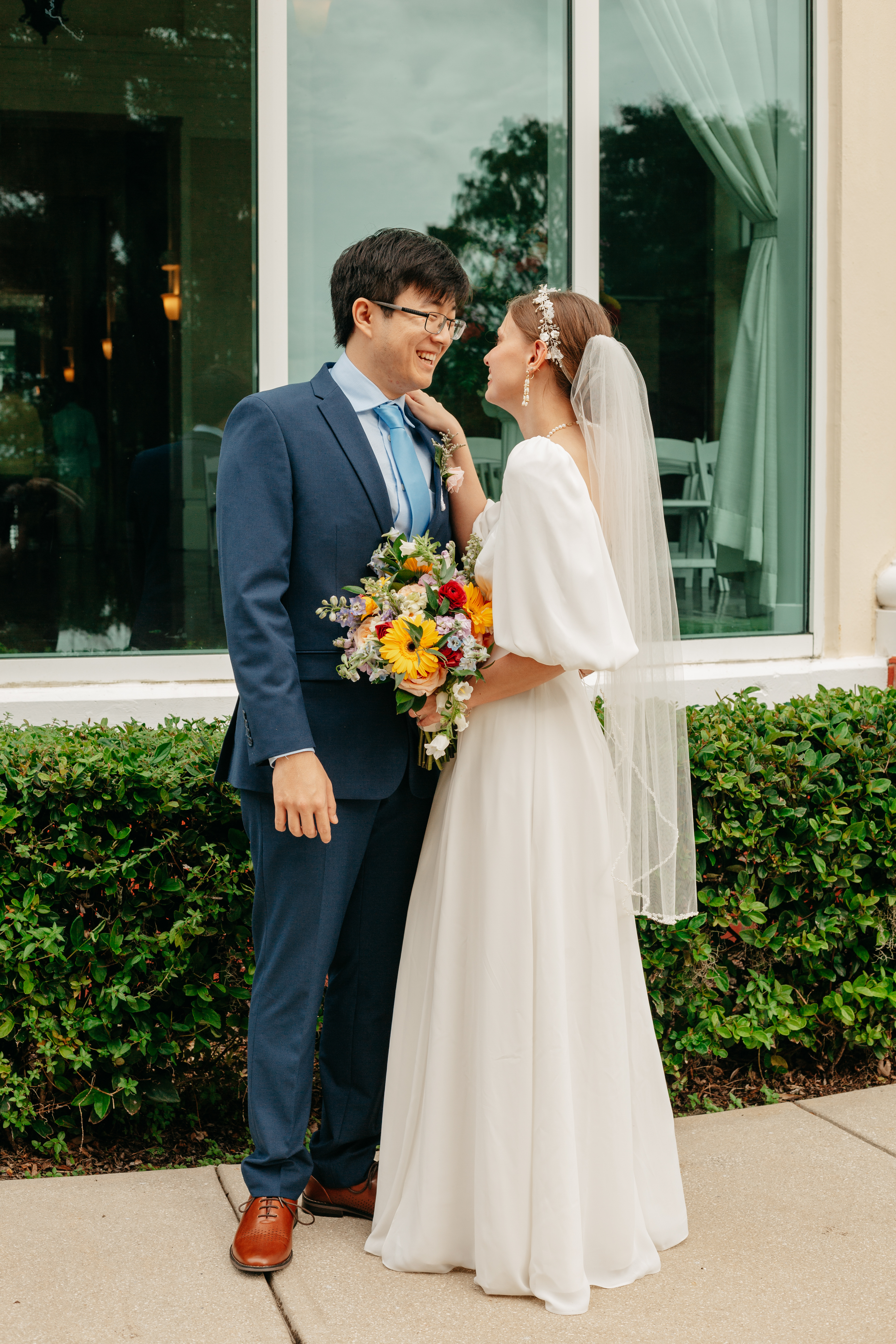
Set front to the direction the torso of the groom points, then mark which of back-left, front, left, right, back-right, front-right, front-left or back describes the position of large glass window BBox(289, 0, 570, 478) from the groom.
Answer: back-left

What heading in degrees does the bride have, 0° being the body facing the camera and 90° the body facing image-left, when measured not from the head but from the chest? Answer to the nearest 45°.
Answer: approximately 90°

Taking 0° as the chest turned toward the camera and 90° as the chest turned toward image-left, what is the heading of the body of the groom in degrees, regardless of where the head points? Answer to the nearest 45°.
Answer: approximately 315°

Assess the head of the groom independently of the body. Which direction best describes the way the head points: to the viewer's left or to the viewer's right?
to the viewer's right

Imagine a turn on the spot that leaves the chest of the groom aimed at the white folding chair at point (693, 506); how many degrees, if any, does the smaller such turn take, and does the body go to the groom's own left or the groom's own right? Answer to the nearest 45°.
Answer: approximately 90° to the groom's own left

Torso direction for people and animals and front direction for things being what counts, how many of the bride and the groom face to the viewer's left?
1

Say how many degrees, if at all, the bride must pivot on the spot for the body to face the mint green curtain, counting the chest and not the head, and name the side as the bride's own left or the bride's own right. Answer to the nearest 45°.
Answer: approximately 90° to the bride's own right

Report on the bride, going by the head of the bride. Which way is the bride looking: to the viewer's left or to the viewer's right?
to the viewer's left

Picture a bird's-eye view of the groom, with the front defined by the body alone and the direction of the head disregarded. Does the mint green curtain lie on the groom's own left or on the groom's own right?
on the groom's own left
